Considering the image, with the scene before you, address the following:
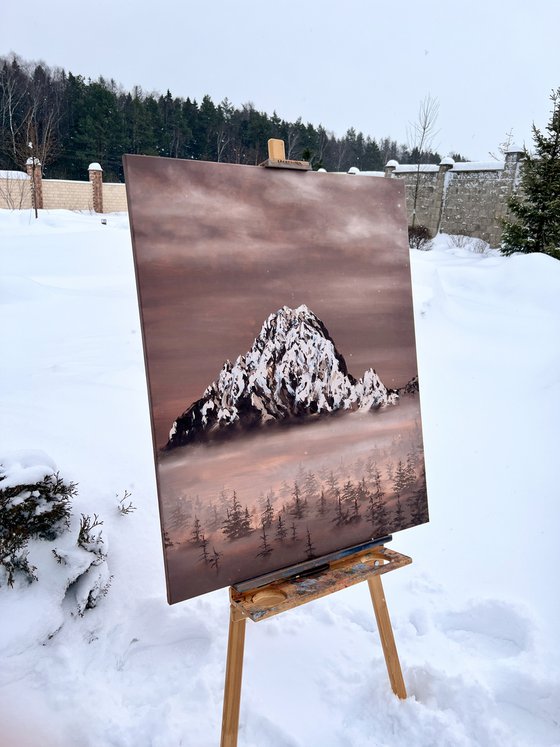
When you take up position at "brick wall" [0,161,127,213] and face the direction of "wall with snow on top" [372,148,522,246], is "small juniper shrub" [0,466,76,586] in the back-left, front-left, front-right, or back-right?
front-right

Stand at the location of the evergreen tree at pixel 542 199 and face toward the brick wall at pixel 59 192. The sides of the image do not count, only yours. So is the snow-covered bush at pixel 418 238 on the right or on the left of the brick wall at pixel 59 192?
right

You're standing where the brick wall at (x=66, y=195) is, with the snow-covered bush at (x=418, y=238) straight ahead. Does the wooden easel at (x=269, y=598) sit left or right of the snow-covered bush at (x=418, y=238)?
right

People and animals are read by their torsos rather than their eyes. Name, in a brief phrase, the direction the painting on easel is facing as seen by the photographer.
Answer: facing the viewer and to the right of the viewer

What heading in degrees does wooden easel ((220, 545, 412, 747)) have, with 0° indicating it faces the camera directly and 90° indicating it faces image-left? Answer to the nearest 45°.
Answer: approximately 315°

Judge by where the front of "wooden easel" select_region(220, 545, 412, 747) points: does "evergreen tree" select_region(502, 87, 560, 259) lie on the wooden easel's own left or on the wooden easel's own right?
on the wooden easel's own left

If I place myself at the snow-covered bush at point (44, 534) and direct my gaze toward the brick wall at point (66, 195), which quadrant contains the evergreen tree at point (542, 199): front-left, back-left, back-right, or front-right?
front-right

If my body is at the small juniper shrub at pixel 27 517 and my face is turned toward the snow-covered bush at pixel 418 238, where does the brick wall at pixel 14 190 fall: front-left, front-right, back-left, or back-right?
front-left

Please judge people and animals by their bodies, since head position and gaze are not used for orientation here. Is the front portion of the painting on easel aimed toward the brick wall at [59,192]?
no

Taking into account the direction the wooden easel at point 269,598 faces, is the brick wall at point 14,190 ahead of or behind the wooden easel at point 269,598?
behind
